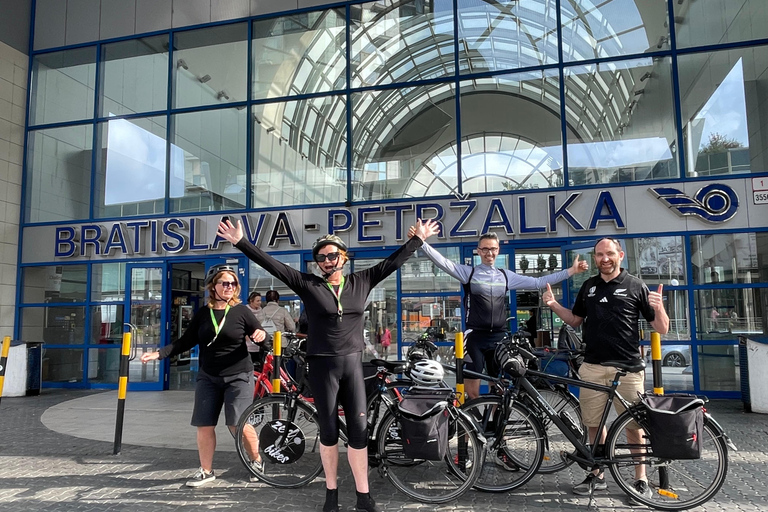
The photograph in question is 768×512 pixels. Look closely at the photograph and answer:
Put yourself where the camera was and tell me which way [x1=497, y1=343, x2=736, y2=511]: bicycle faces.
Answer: facing to the left of the viewer

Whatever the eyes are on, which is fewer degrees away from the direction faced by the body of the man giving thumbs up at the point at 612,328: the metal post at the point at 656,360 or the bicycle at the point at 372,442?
the bicycle

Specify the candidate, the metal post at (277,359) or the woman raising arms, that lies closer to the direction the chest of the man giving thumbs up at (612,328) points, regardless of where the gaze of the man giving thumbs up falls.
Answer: the woman raising arms

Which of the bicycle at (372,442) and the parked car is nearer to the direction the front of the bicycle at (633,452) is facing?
the bicycle

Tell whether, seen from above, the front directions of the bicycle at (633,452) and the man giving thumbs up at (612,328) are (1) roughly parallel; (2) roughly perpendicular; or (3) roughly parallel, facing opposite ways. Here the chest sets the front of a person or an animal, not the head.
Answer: roughly perpendicular

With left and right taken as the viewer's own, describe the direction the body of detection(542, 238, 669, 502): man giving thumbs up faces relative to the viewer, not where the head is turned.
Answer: facing the viewer

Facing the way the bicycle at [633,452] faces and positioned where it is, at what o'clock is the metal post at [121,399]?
The metal post is roughly at 12 o'clock from the bicycle.

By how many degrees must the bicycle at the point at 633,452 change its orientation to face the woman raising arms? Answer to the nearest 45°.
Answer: approximately 45° to its left

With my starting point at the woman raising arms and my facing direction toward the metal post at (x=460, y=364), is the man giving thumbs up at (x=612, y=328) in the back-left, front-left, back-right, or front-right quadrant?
front-right

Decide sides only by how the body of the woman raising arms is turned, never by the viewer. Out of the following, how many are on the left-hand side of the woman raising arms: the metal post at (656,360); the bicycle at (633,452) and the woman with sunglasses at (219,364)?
2

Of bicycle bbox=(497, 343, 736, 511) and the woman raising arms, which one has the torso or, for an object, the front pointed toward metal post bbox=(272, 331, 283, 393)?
the bicycle

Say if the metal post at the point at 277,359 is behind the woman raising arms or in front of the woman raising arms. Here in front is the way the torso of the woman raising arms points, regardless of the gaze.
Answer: behind

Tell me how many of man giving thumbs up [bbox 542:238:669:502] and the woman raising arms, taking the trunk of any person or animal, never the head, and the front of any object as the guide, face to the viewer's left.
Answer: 0

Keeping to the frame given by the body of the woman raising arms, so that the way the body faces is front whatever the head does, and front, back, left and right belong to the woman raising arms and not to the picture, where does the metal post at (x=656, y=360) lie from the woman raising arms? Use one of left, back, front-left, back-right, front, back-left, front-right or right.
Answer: left

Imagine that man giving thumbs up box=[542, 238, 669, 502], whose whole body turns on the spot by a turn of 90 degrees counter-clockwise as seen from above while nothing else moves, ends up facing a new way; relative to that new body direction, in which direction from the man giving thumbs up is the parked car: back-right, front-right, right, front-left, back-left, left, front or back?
left

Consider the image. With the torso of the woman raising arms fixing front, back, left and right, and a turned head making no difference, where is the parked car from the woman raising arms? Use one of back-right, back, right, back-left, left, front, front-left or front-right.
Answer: back-left

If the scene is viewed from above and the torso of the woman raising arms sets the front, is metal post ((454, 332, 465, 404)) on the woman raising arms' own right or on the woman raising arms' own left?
on the woman raising arms' own left

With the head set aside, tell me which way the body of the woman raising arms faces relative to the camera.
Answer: toward the camera
